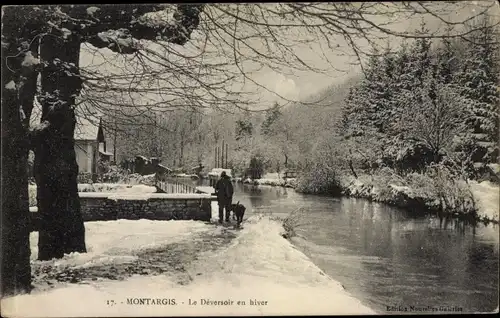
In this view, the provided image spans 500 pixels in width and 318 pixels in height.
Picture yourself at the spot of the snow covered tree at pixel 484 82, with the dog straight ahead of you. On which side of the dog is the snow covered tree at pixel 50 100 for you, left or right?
left
